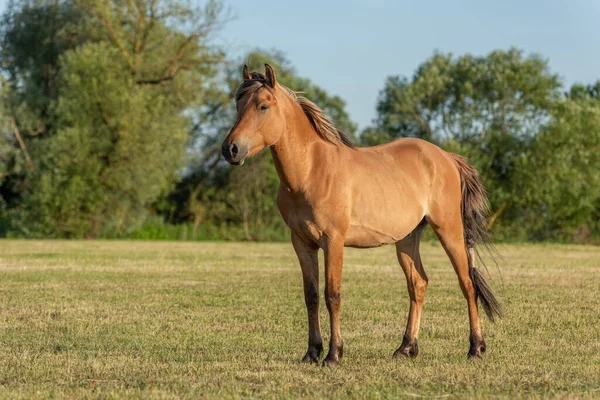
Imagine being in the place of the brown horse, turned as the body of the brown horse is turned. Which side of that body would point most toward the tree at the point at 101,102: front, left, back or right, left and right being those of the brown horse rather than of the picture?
right

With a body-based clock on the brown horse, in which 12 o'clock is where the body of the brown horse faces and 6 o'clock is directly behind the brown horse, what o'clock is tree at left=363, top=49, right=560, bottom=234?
The tree is roughly at 5 o'clock from the brown horse.

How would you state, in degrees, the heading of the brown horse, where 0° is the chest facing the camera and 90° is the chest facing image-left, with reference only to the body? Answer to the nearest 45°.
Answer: approximately 45°
